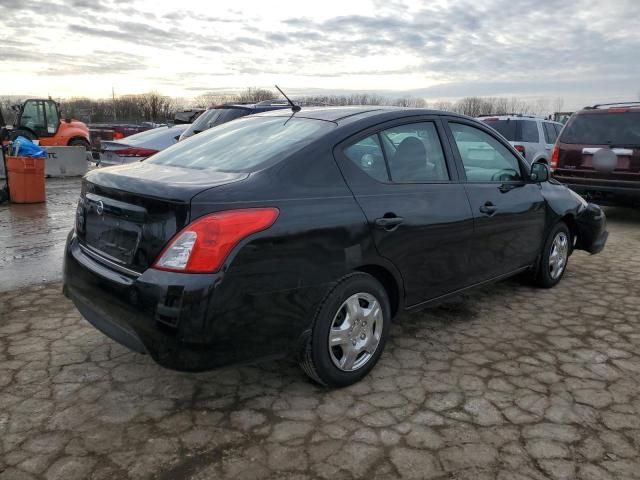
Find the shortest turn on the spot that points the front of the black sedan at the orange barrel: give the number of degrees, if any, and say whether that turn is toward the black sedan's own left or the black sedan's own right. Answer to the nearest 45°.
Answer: approximately 90° to the black sedan's own left

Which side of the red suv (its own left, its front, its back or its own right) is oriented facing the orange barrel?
left

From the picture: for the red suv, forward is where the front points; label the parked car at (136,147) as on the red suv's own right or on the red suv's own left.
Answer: on the red suv's own left

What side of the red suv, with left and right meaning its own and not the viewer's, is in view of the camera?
back

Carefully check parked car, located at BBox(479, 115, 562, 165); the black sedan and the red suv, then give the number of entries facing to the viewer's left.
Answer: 0

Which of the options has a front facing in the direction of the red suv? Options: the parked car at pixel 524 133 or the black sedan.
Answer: the black sedan

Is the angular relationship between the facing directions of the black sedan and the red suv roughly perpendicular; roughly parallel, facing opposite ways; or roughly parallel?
roughly parallel

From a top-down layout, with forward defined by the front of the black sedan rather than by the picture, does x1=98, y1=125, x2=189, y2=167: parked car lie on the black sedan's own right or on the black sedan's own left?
on the black sedan's own left

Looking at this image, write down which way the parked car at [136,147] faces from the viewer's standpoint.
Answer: facing away from the viewer and to the right of the viewer

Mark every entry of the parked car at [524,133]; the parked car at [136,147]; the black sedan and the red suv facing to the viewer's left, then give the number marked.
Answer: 0

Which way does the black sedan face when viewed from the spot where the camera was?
facing away from the viewer and to the right of the viewer

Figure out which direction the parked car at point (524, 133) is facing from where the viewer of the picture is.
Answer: facing away from the viewer and to the right of the viewer

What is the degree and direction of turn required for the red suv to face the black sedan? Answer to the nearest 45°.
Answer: approximately 180°

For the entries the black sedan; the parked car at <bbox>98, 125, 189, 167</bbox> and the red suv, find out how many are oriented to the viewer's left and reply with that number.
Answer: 0

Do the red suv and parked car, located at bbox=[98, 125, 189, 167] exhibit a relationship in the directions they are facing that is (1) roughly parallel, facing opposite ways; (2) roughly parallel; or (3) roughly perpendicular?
roughly parallel

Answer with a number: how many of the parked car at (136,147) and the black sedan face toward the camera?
0
